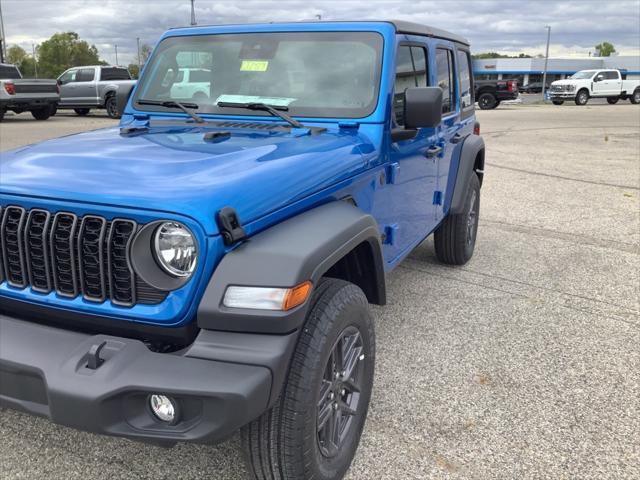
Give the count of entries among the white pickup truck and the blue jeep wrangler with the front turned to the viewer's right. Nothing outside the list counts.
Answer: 0

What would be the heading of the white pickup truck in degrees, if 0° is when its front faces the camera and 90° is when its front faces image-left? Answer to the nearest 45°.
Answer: approximately 45°

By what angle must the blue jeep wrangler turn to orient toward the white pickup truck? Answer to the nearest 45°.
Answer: approximately 180°

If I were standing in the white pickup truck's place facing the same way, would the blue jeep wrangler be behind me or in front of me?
in front

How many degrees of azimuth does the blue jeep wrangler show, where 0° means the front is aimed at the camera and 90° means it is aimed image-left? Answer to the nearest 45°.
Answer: approximately 45°
